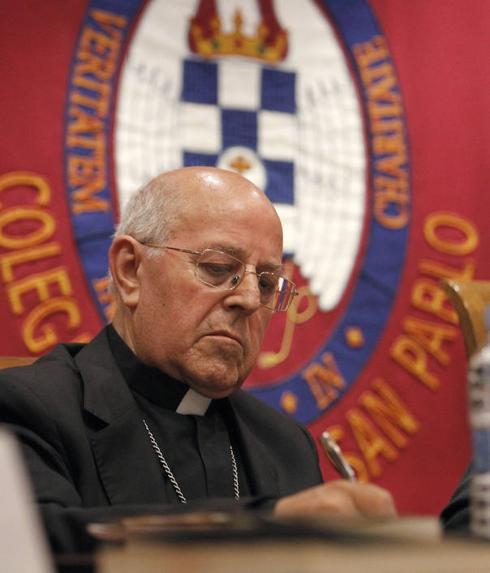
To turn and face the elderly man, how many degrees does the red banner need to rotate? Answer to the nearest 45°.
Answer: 0° — it already faces them

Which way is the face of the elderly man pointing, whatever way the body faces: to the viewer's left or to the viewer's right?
to the viewer's right

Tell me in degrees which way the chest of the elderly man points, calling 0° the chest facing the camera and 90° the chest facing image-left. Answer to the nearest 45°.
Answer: approximately 315°
